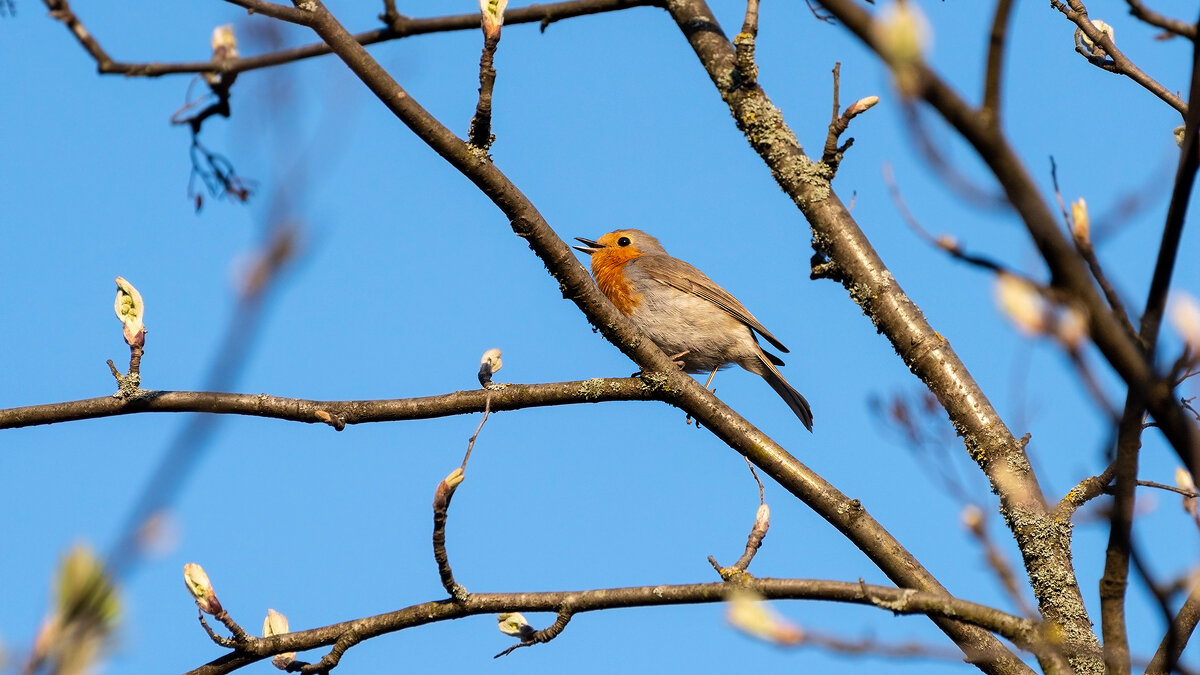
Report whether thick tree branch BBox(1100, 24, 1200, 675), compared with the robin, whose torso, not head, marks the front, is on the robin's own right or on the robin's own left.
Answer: on the robin's own left

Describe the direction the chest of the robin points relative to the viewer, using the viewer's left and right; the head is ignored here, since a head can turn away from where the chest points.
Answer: facing to the left of the viewer
